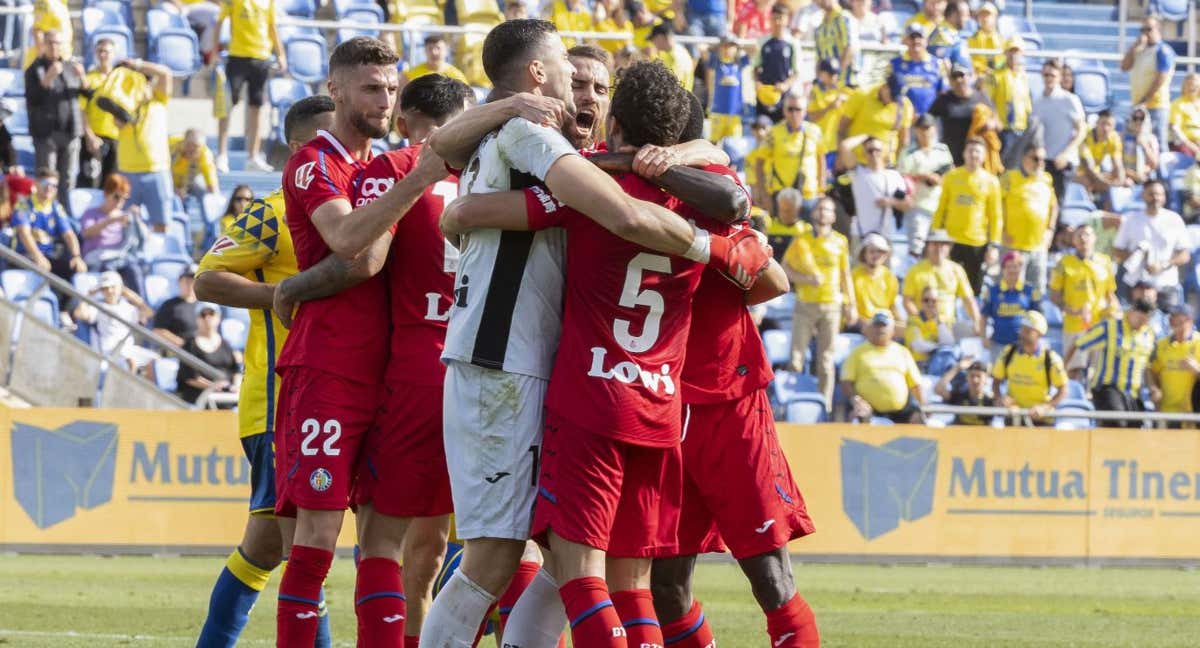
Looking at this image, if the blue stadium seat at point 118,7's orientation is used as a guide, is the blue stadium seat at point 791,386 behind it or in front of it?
in front

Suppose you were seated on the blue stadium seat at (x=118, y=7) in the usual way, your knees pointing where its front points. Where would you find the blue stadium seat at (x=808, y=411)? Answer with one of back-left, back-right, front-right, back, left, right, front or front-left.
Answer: front-left

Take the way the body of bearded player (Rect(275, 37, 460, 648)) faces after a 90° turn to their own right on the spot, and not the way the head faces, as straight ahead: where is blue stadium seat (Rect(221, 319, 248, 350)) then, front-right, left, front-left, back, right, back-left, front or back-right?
back-right

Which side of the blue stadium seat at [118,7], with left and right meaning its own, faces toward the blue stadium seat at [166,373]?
front

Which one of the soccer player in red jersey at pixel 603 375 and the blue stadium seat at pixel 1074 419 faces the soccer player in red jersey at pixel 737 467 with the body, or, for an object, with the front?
the blue stadium seat

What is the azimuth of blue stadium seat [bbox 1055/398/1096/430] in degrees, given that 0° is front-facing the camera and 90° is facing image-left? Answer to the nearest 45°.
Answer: approximately 0°

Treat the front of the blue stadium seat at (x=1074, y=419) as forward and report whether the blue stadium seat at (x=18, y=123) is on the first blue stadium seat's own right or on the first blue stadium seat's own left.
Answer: on the first blue stadium seat's own right

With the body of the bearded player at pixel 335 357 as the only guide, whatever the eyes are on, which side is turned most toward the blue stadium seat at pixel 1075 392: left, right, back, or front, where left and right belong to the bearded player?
left

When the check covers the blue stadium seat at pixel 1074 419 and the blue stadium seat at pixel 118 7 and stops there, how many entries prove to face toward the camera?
2

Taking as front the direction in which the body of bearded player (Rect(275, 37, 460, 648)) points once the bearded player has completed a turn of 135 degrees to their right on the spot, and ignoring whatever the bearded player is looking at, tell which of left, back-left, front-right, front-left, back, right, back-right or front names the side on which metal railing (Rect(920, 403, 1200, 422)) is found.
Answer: back-right

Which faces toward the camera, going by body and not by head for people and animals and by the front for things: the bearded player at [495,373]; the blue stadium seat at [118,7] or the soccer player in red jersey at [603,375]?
the blue stadium seat
